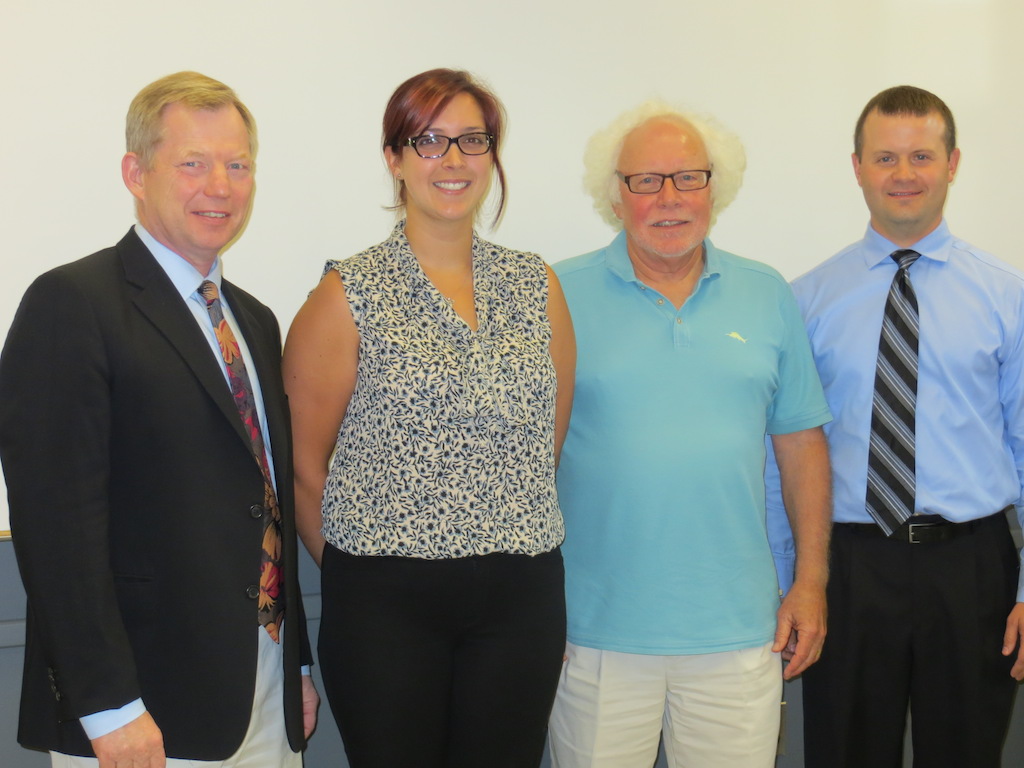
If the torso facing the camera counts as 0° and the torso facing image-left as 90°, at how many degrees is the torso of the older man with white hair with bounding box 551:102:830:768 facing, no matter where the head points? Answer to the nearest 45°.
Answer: approximately 0°

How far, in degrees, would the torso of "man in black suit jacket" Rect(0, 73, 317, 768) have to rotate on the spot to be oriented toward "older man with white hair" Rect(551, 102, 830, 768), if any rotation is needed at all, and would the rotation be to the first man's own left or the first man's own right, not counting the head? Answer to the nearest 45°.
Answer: approximately 45° to the first man's own left

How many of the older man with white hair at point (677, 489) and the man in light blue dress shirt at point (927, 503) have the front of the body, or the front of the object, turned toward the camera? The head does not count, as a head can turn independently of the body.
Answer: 2

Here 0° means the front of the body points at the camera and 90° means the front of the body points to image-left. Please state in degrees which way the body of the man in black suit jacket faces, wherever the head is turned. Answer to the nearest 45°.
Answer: approximately 315°

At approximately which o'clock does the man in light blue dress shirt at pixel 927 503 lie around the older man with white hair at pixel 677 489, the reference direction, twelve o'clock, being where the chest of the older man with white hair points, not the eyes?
The man in light blue dress shirt is roughly at 8 o'clock from the older man with white hair.

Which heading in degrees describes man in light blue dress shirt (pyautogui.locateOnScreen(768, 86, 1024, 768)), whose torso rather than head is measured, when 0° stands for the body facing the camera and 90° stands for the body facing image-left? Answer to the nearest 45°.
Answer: approximately 0°

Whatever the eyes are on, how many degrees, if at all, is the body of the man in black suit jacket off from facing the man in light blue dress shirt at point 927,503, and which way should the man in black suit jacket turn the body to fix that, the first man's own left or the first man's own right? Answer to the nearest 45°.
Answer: approximately 45° to the first man's own left
